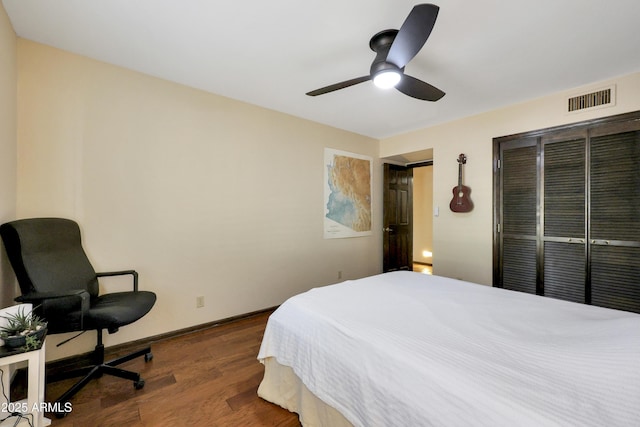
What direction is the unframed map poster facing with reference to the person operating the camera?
facing the viewer and to the right of the viewer

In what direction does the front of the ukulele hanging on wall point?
toward the camera

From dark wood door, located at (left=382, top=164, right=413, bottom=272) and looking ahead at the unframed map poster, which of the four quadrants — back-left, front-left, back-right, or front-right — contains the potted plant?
front-left

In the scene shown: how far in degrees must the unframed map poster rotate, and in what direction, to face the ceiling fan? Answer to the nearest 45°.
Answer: approximately 45° to its right

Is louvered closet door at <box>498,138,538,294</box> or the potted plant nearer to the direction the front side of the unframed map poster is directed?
the louvered closet door

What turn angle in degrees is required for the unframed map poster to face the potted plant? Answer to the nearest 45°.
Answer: approximately 90° to its right

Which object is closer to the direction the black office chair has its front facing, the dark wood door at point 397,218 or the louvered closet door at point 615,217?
the louvered closet door

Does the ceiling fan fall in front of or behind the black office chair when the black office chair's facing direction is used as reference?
in front

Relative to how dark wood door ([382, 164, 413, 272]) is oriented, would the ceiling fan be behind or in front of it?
in front

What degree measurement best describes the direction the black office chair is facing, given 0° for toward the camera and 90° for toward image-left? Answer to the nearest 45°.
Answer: approximately 315°

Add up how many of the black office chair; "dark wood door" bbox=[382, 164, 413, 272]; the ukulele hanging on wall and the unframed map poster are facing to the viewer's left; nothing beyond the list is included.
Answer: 0

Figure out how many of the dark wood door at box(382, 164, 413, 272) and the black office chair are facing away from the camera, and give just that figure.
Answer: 0

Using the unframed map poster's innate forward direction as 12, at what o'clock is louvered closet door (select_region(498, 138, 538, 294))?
The louvered closet door is roughly at 11 o'clock from the unframed map poster.
